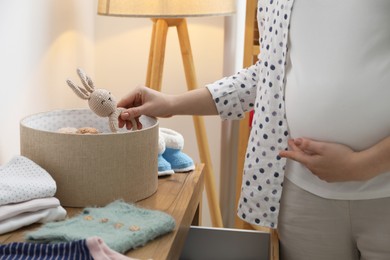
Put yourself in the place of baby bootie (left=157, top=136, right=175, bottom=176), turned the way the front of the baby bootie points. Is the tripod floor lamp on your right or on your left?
on your left
